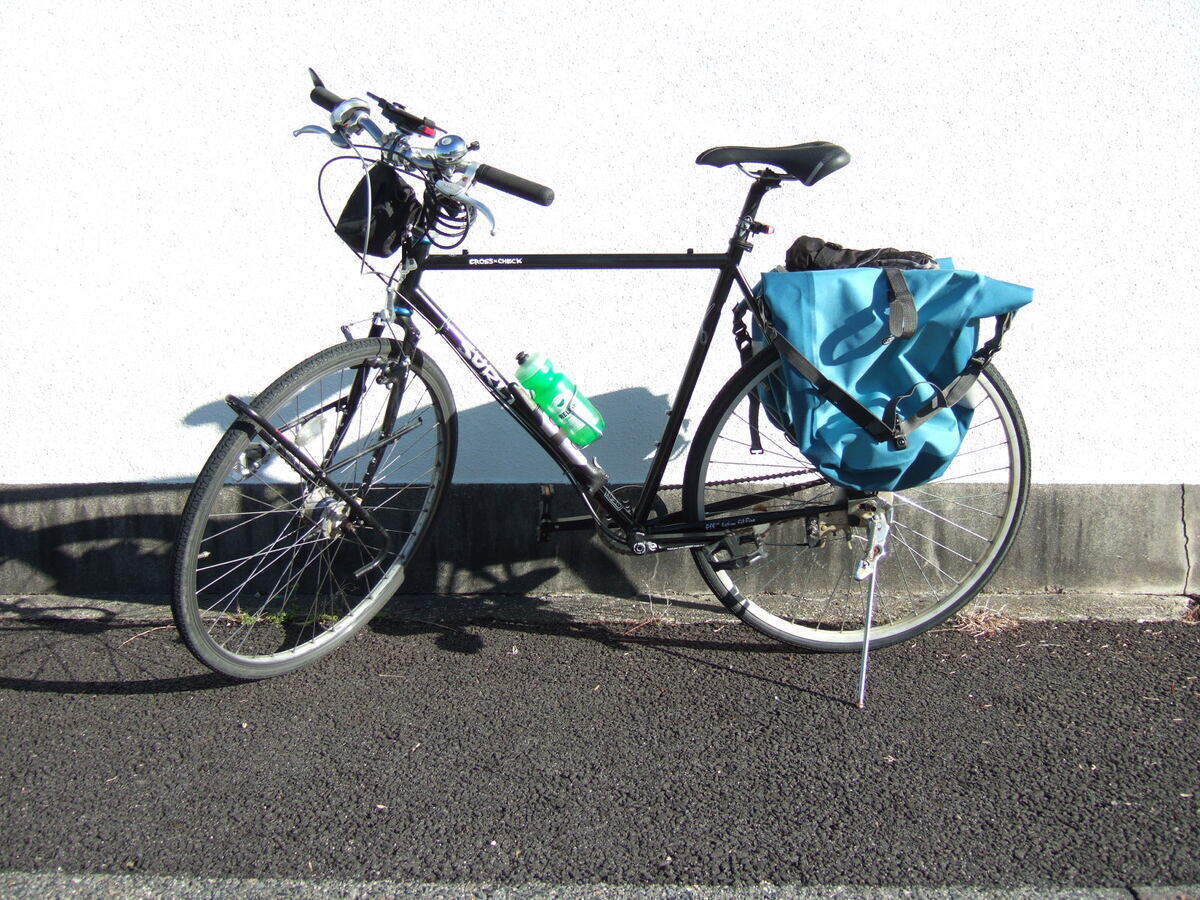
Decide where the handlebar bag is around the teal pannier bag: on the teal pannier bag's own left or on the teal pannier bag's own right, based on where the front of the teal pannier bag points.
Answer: on the teal pannier bag's own right

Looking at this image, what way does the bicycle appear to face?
to the viewer's left

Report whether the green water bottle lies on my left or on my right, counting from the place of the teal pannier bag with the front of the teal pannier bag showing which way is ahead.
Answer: on my right
